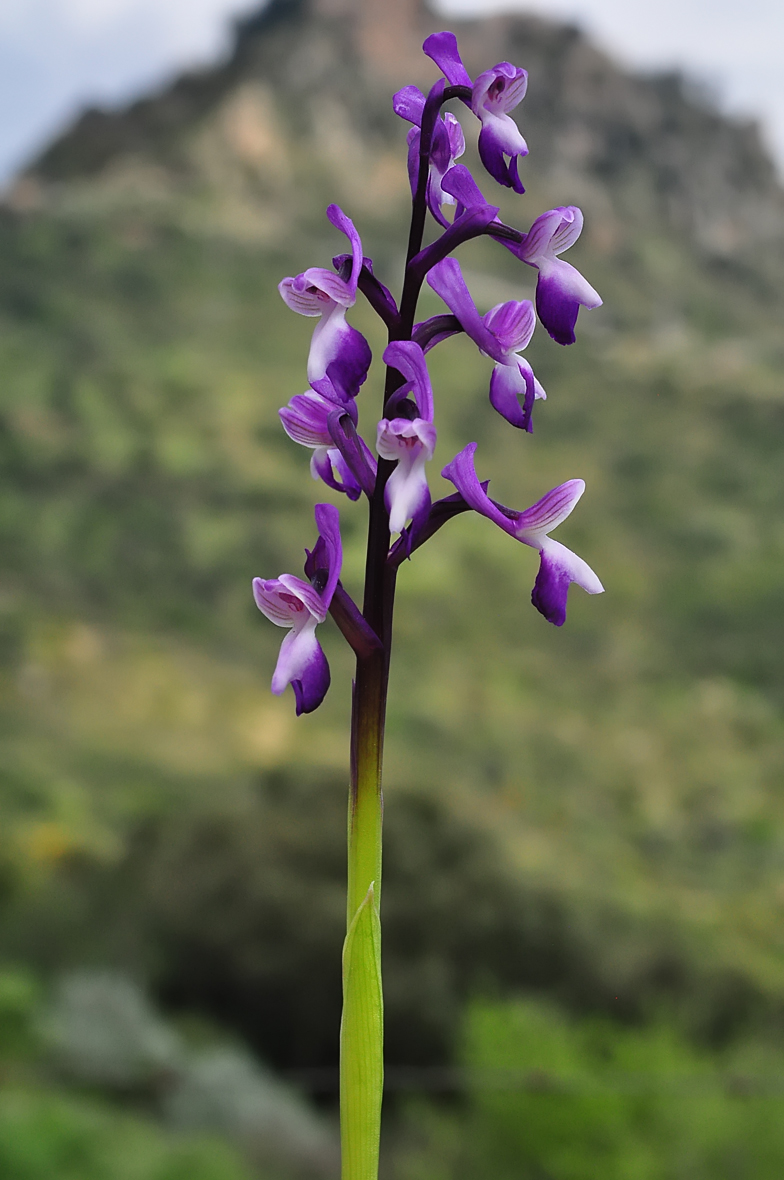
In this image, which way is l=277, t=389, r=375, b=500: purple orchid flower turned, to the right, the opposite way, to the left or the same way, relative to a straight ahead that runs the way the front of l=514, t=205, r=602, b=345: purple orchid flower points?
the opposite way

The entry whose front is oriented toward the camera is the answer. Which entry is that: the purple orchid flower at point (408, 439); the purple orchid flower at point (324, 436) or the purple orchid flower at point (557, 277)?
the purple orchid flower at point (408, 439)

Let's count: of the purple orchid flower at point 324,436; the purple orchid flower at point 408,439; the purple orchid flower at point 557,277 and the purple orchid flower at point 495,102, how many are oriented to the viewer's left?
1

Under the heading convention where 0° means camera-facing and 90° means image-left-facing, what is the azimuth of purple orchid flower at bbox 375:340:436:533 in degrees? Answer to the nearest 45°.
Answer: approximately 0°

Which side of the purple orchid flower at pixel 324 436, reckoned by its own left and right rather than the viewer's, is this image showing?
left

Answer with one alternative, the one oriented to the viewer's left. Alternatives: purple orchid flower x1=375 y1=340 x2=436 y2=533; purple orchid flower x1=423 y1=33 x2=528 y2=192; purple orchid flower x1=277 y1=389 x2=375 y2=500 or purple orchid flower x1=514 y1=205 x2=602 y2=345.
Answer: purple orchid flower x1=277 y1=389 x2=375 y2=500

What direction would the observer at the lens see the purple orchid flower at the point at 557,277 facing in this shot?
facing to the right of the viewer

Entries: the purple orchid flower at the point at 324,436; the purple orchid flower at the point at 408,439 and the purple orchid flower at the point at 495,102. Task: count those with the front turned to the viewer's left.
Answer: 1
